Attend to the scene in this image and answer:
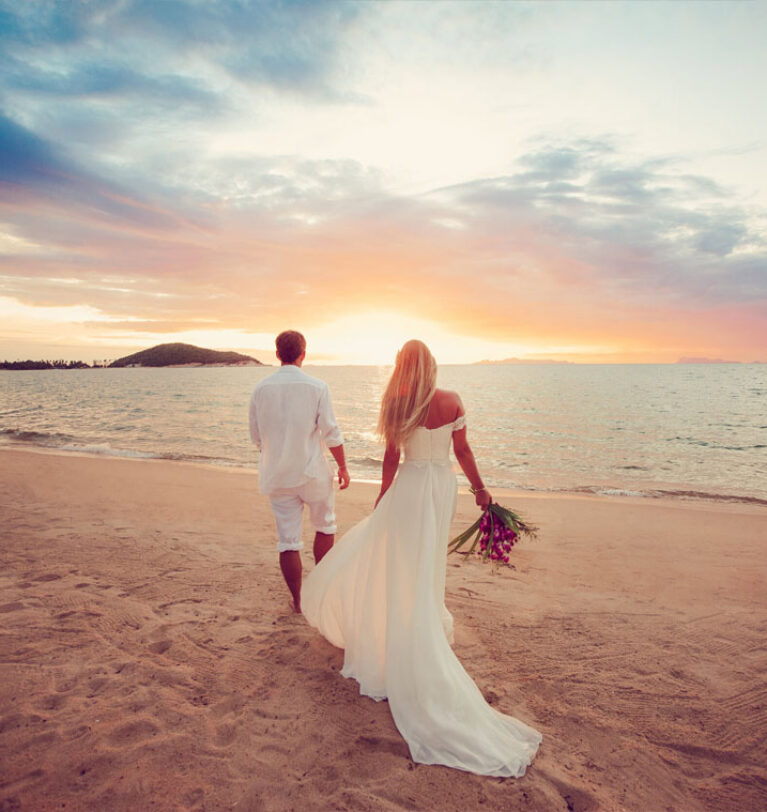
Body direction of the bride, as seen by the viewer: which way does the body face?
away from the camera

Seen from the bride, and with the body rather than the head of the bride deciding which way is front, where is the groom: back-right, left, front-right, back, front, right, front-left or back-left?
front-left

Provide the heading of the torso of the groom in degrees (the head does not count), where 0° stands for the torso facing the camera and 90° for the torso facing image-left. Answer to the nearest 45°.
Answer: approximately 180°

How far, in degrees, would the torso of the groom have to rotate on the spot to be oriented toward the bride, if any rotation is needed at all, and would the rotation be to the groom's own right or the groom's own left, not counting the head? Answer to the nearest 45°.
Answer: approximately 135° to the groom's own right

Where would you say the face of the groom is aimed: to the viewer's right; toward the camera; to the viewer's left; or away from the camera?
away from the camera

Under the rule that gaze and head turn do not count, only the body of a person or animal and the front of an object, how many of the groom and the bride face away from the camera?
2

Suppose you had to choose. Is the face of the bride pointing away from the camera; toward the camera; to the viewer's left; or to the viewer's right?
away from the camera
